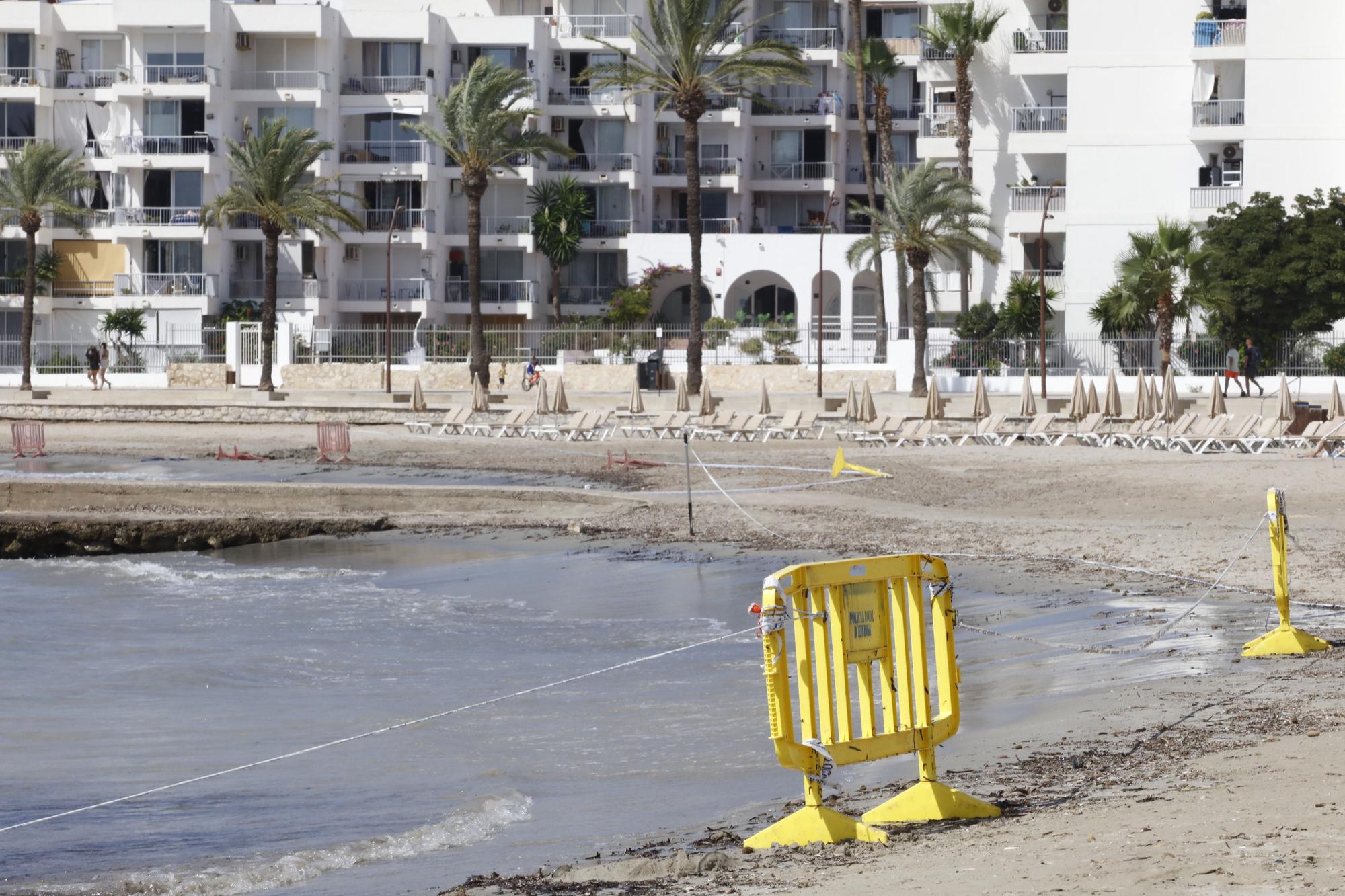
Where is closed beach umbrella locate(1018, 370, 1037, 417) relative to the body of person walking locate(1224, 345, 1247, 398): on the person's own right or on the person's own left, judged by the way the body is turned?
on the person's own left
